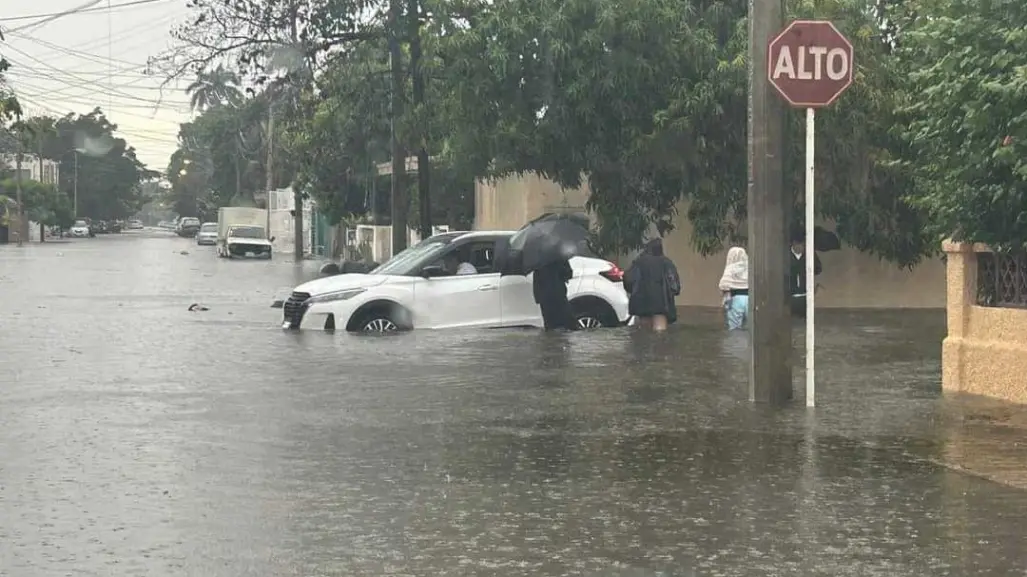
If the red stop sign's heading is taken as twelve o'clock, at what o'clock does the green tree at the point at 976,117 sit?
The green tree is roughly at 8 o'clock from the red stop sign.

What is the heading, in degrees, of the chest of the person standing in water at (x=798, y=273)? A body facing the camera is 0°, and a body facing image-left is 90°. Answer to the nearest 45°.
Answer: approximately 0°

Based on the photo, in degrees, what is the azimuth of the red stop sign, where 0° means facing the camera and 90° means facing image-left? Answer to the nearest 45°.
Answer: approximately 0°

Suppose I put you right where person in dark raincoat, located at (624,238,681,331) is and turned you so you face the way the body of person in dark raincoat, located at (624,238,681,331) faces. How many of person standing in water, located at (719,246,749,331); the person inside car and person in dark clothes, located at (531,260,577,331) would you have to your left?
2

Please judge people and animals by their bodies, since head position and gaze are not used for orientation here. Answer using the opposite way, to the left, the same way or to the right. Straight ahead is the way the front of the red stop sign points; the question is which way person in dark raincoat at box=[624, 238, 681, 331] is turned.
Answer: the opposite way

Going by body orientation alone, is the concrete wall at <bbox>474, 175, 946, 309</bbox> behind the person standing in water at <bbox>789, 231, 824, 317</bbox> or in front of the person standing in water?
behind

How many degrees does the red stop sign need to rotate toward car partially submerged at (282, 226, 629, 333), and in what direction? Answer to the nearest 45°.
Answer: approximately 135° to its right

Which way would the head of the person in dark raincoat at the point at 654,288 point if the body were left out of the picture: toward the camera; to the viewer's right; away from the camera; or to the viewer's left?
away from the camera

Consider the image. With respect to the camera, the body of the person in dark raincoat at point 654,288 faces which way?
away from the camera

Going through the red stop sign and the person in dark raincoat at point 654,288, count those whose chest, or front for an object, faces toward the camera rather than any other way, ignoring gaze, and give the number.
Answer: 1

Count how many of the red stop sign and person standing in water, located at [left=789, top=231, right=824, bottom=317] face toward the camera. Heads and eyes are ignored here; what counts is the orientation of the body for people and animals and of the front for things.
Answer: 2
